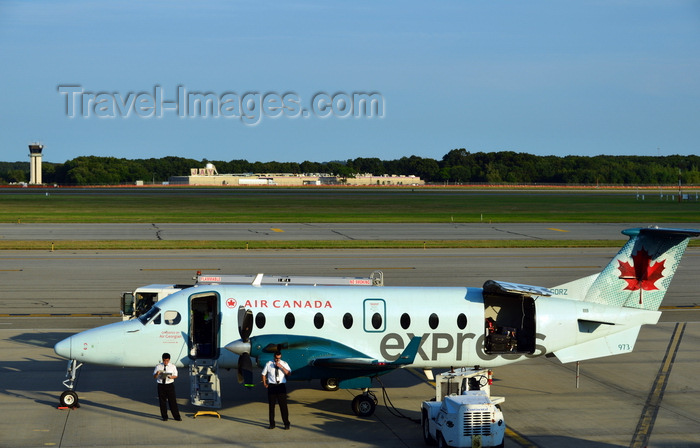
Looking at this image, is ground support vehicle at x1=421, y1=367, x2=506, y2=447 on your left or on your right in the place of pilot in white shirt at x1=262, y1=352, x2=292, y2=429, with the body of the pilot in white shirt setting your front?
on your left

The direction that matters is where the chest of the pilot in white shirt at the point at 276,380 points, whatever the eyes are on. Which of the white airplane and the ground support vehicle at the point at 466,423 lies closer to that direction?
the ground support vehicle

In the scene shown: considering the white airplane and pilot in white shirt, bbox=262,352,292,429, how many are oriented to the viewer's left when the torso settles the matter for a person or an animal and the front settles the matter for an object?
1

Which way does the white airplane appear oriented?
to the viewer's left

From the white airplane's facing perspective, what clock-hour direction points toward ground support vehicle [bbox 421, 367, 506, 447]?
The ground support vehicle is roughly at 8 o'clock from the white airplane.

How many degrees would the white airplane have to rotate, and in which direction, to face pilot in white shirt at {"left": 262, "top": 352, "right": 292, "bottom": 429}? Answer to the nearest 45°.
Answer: approximately 45° to its left

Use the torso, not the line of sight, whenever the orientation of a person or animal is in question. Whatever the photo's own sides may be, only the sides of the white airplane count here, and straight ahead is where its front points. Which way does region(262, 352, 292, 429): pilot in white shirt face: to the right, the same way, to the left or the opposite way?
to the left

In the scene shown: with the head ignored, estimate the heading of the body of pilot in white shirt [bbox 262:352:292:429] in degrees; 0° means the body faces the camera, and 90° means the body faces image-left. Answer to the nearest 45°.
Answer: approximately 0°
